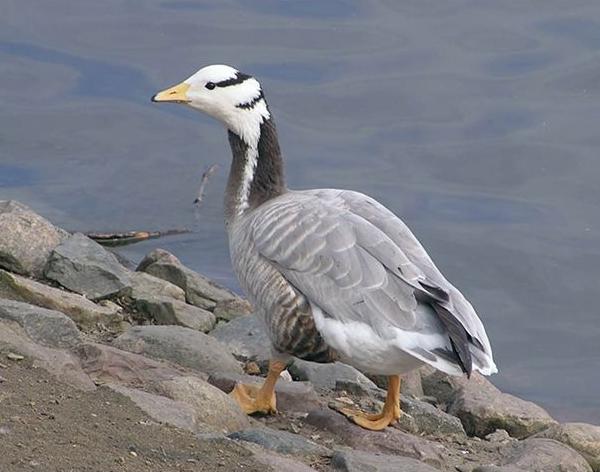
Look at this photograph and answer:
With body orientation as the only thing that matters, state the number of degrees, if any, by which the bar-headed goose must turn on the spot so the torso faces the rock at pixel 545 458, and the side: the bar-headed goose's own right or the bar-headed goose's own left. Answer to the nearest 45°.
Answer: approximately 180°

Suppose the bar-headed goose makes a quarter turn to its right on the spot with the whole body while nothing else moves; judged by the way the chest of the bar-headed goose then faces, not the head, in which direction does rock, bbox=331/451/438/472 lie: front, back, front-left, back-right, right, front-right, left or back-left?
back

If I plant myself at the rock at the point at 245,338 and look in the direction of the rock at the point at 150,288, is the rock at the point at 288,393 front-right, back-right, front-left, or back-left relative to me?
back-left

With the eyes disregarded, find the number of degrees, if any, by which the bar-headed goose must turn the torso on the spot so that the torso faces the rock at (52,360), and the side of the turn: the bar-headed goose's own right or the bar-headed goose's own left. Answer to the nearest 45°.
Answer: approximately 45° to the bar-headed goose's own left

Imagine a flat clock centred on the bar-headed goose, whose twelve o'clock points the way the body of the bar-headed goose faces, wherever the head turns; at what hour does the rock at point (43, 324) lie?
The rock is roughly at 12 o'clock from the bar-headed goose.

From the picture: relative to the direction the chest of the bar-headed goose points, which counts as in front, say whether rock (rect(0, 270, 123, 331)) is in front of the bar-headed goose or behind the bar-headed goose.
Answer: in front

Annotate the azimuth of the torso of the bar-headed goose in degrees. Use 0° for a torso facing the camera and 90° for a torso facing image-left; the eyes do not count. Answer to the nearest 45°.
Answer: approximately 90°

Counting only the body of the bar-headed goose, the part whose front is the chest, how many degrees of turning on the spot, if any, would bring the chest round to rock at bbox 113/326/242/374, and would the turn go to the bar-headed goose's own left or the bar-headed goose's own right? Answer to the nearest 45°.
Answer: approximately 45° to the bar-headed goose's own right

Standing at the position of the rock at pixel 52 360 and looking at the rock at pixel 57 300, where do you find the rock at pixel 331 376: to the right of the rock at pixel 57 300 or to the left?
right

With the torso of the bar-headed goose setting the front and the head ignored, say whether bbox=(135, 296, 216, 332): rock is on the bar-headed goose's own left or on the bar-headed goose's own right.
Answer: on the bar-headed goose's own right

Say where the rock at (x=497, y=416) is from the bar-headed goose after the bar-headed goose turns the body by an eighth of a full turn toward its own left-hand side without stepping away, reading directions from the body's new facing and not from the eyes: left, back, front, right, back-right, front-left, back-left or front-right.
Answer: back
